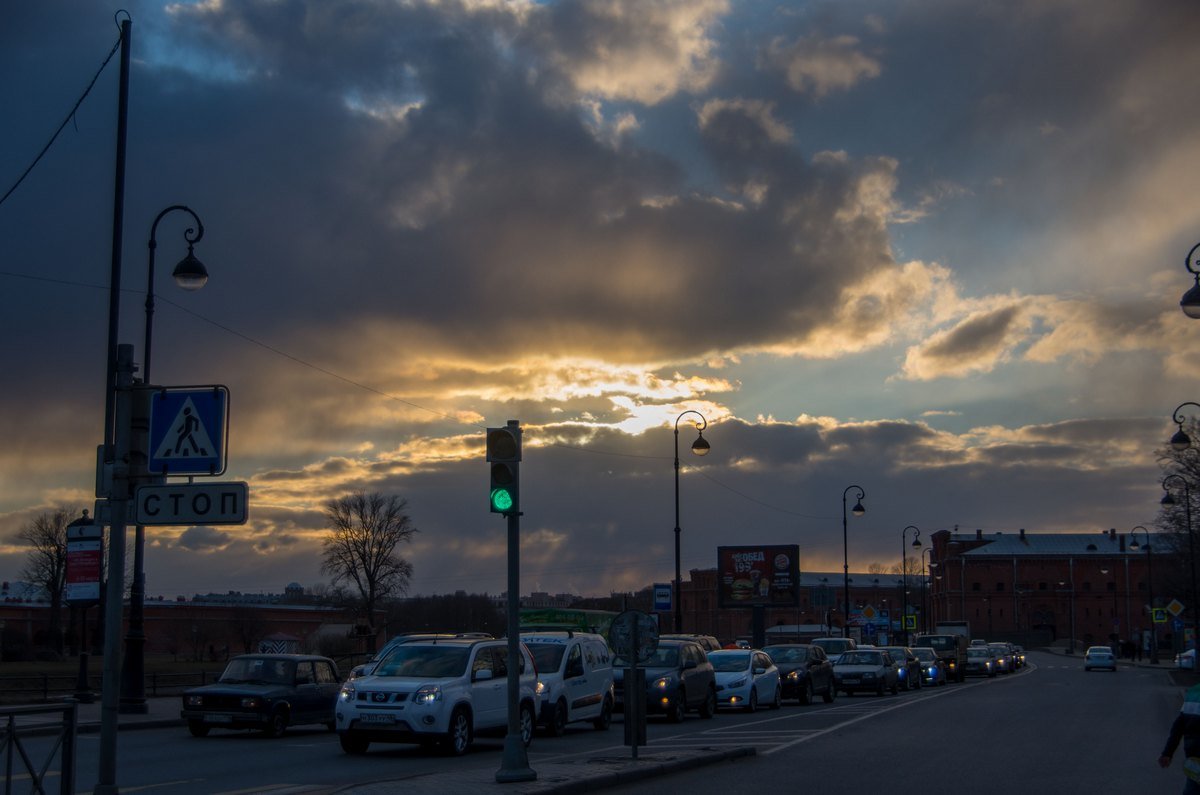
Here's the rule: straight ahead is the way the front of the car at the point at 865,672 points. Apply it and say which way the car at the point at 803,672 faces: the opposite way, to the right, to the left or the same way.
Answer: the same way

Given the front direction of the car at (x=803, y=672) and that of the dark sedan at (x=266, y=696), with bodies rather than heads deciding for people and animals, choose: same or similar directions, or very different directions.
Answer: same or similar directions

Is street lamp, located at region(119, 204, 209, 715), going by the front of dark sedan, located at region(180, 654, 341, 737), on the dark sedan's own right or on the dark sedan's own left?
on the dark sedan's own right

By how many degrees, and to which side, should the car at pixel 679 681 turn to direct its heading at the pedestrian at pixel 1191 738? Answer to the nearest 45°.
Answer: approximately 45° to its left

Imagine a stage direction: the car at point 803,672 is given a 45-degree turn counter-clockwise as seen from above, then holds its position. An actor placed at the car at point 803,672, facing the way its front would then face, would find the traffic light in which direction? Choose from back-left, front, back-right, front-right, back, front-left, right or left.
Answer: front

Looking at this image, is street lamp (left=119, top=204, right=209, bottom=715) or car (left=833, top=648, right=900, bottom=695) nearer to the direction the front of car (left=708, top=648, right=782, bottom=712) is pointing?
the street lamp

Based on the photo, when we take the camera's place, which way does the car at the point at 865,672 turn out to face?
facing the viewer and to the left of the viewer

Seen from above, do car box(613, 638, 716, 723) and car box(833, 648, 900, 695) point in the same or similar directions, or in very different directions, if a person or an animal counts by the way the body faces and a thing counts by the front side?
same or similar directions

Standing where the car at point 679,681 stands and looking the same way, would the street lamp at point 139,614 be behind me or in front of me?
in front

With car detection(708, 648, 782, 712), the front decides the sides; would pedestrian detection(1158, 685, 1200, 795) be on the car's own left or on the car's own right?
on the car's own left

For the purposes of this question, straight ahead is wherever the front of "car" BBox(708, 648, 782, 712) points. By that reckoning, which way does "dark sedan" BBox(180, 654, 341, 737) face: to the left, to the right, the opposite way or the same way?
the same way

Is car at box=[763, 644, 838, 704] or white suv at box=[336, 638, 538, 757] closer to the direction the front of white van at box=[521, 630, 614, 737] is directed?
the white suv

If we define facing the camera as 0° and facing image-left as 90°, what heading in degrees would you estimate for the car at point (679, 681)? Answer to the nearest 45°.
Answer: approximately 45°

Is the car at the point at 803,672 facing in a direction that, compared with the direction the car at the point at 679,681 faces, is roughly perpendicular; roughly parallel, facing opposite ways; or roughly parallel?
roughly parallel

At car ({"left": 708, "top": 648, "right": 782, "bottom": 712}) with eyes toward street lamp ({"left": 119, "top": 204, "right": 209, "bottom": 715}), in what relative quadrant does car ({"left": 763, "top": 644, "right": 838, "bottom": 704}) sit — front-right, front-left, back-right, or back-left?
back-right
